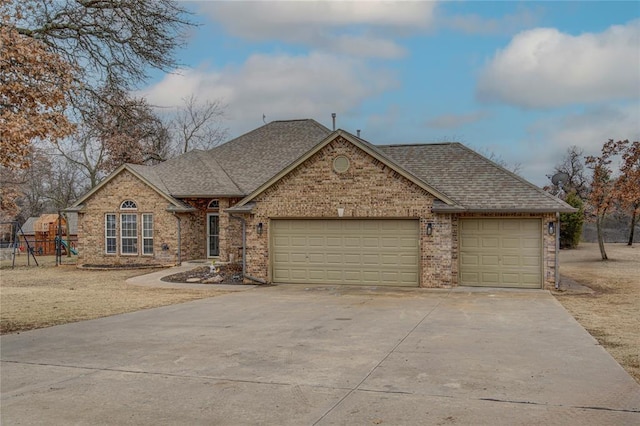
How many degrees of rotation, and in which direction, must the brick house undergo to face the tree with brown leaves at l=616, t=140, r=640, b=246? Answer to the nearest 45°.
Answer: approximately 135° to its left

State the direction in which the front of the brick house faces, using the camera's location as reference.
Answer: facing the viewer
